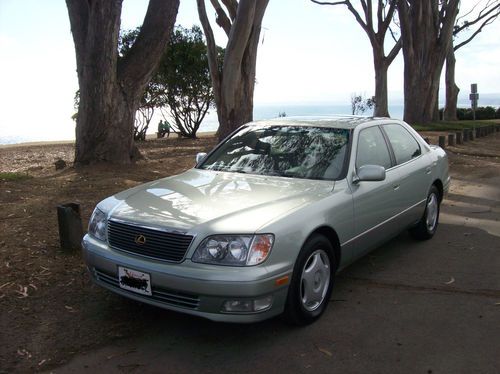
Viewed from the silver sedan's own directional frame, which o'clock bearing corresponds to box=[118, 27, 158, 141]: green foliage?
The green foliage is roughly at 4 o'clock from the silver sedan.

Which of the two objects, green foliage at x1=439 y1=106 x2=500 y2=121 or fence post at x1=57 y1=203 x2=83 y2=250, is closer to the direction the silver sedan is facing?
the fence post

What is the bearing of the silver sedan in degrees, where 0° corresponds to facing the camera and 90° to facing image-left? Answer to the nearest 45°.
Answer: approximately 45°

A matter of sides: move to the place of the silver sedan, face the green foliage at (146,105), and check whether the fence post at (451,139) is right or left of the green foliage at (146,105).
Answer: right

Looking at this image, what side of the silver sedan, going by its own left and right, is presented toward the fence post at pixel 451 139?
back

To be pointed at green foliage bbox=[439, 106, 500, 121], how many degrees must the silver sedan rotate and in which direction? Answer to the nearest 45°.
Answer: approximately 180°

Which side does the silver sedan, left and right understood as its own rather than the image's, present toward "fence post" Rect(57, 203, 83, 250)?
right

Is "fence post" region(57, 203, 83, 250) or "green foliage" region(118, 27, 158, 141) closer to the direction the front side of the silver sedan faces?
the fence post
